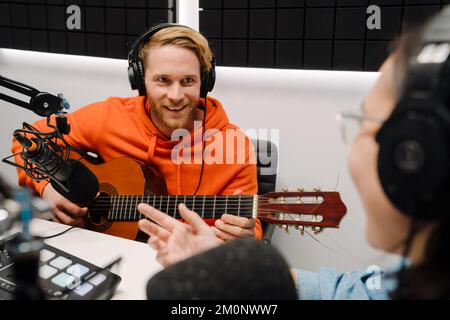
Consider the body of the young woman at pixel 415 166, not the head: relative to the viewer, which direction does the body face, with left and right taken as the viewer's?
facing away from the viewer and to the left of the viewer

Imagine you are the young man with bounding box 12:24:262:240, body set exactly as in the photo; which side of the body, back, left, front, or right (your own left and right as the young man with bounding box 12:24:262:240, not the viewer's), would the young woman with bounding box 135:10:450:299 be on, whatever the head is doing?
front

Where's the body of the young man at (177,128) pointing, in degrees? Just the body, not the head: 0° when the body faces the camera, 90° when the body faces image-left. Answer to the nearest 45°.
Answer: approximately 0°

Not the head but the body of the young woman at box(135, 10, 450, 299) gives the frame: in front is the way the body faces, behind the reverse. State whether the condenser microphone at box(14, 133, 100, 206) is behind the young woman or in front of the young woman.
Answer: in front

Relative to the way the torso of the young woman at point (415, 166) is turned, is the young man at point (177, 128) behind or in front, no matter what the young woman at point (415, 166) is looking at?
in front

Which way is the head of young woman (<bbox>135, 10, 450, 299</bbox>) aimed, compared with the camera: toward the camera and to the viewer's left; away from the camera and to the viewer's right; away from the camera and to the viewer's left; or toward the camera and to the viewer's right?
away from the camera and to the viewer's left

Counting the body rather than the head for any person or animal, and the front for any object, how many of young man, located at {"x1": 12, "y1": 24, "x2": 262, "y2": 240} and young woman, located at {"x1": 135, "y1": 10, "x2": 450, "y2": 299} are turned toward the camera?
1
